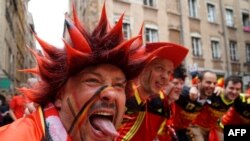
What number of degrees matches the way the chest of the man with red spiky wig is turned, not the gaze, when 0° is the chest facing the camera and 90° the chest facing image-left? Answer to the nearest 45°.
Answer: approximately 315°

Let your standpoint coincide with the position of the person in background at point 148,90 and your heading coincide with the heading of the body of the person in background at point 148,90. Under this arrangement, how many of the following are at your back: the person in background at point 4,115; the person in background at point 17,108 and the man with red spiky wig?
2

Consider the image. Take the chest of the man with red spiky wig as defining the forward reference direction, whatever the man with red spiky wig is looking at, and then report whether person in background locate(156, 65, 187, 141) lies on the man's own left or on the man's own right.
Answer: on the man's own left

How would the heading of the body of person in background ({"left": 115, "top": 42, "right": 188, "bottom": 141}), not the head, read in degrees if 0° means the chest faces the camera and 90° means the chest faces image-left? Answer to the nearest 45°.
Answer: approximately 315°
